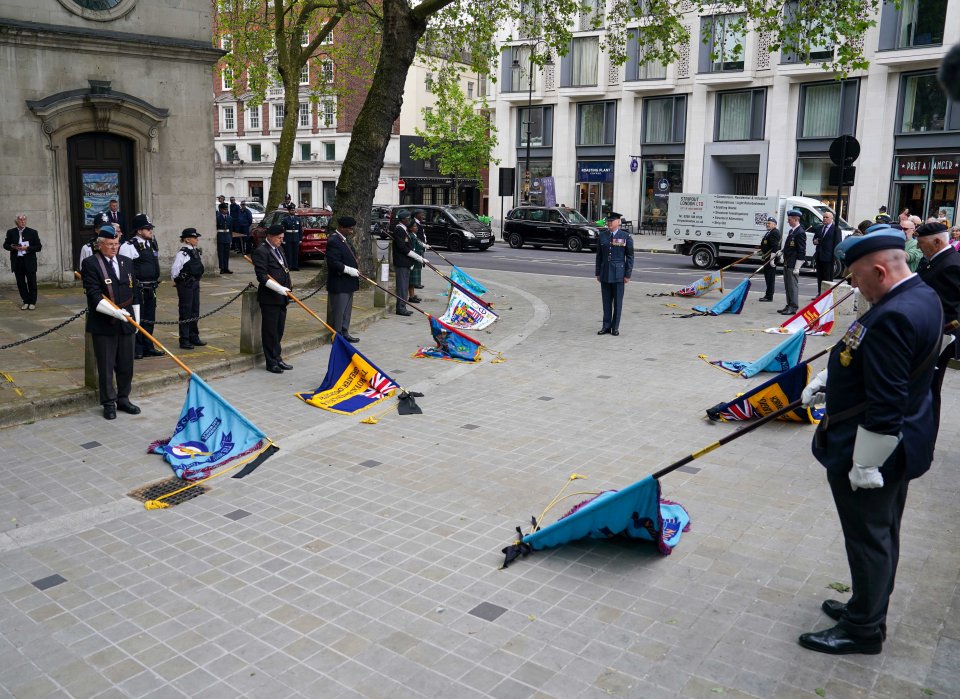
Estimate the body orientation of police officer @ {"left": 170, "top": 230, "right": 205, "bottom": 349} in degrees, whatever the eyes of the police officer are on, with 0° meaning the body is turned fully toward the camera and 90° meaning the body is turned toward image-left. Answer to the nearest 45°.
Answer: approximately 315°

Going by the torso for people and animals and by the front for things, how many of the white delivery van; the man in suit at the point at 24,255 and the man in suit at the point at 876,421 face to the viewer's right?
1

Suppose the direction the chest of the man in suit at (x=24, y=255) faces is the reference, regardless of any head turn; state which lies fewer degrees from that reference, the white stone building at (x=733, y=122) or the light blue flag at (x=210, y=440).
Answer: the light blue flag

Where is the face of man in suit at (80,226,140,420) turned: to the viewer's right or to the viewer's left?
to the viewer's right

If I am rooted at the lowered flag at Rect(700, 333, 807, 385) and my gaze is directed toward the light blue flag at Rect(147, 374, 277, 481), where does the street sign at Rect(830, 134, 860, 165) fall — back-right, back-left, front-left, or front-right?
back-right

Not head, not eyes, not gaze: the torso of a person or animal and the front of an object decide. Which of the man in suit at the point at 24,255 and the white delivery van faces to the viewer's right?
the white delivery van

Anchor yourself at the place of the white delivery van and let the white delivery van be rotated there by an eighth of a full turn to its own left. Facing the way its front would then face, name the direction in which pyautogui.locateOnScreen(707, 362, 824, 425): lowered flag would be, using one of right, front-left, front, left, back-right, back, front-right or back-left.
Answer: back-right

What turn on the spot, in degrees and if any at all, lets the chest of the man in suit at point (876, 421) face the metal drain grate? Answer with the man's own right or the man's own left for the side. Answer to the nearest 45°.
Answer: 0° — they already face it

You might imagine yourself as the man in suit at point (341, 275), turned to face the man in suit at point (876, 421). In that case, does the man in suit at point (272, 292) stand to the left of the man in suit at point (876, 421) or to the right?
right

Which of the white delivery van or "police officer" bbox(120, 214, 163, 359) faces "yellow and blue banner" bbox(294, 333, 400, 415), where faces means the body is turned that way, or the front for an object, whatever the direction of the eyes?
the police officer

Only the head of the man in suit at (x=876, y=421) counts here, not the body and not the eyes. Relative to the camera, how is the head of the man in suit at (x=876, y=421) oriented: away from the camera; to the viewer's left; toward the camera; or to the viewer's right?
to the viewer's left

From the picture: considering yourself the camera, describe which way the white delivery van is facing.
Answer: facing to the right of the viewer

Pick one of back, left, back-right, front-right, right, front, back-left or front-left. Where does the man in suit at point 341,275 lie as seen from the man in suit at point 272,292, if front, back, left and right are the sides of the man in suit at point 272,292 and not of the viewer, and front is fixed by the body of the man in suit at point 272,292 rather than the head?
left

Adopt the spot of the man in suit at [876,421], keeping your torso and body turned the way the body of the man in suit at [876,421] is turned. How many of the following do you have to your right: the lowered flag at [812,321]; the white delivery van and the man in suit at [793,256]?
3

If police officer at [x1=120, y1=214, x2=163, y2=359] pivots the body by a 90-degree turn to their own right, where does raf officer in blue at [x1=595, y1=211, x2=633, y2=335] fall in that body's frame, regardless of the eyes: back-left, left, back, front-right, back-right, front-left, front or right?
back-left

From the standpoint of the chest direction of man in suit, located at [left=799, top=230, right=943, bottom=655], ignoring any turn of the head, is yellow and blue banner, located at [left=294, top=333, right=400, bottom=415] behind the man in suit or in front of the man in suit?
in front

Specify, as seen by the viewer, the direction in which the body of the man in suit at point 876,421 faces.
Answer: to the viewer's left

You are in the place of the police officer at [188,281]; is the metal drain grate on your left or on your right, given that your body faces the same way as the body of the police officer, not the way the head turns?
on your right
